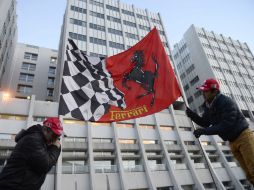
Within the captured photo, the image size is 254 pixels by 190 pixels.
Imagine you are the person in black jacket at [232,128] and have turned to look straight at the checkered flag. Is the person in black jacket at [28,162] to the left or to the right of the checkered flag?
left

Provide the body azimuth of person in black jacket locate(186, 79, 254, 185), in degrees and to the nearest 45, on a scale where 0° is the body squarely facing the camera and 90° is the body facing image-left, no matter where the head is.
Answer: approximately 90°

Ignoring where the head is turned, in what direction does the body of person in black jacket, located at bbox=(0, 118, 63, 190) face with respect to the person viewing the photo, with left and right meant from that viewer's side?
facing to the right of the viewer

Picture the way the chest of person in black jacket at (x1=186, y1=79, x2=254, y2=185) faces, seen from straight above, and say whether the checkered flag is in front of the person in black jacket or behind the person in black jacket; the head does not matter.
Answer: in front

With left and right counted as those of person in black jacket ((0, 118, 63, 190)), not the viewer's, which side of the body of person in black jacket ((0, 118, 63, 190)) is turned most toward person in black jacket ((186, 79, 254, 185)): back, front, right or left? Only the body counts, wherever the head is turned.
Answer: front

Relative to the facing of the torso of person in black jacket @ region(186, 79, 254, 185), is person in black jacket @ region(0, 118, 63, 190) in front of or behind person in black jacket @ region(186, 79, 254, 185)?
in front

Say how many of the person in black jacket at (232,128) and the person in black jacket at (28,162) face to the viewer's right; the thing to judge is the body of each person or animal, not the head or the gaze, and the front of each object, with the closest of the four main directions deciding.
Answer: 1
